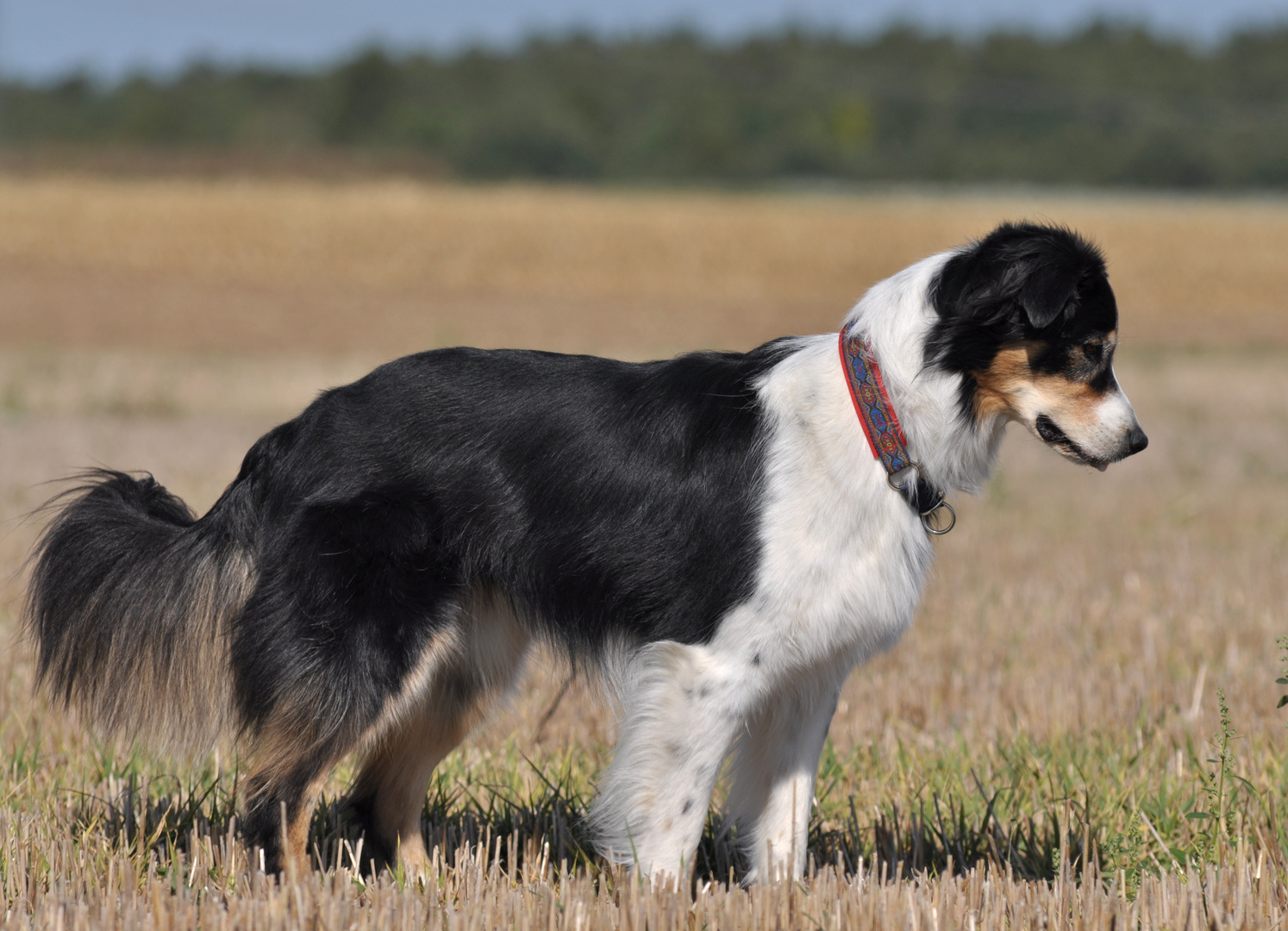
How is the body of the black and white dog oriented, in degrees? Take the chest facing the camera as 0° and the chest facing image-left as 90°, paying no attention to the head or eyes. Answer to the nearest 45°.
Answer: approximately 270°
